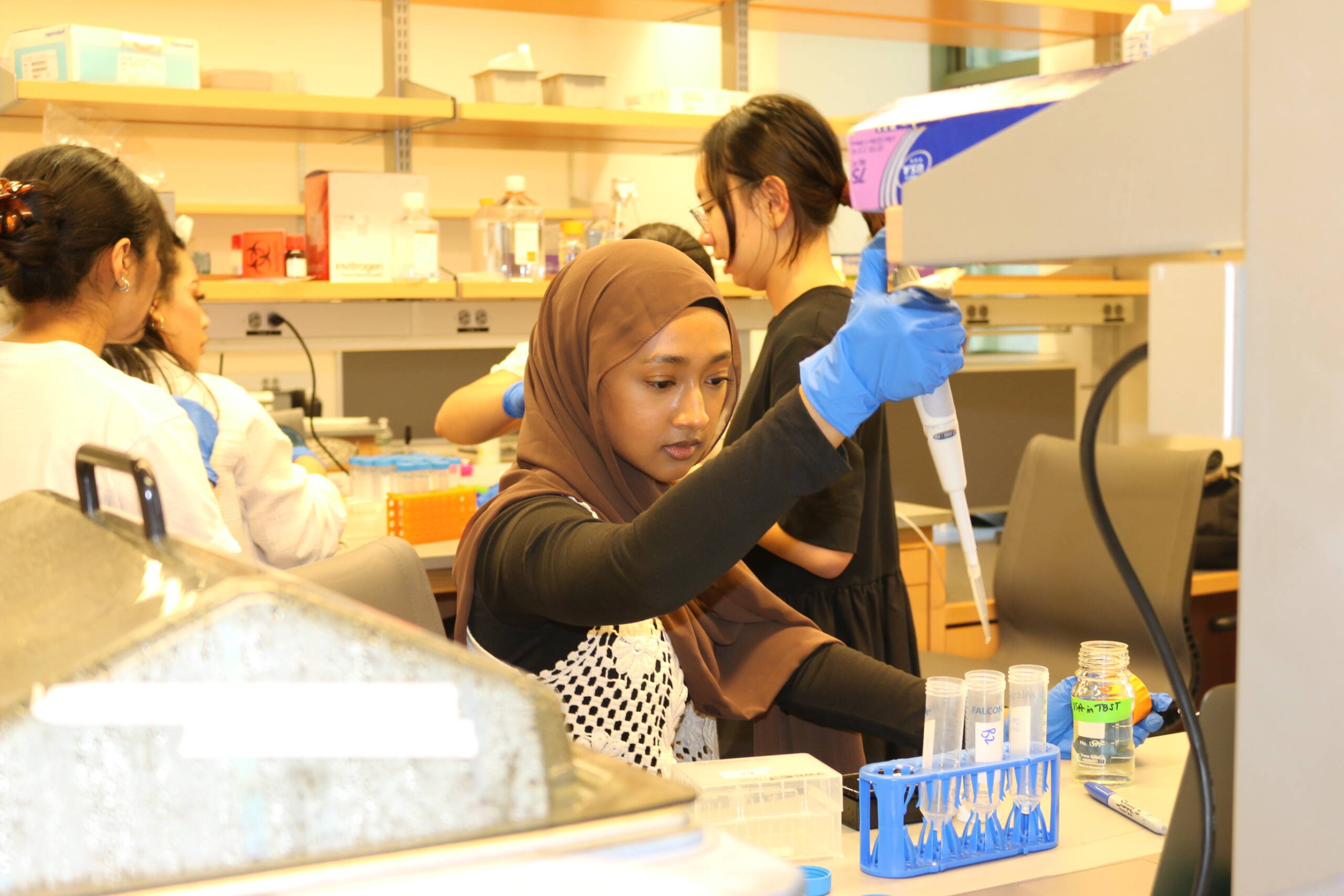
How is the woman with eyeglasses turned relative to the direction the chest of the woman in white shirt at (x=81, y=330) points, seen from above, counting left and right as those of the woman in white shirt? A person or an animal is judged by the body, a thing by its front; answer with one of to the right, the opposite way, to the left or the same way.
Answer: to the left

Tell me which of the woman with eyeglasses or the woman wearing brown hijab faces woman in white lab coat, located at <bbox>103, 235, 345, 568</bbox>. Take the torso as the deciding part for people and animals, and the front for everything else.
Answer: the woman with eyeglasses

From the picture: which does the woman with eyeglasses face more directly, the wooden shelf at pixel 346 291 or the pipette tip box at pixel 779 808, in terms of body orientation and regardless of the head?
the wooden shelf

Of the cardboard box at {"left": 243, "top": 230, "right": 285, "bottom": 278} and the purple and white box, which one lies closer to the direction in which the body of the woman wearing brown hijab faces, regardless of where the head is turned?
the purple and white box

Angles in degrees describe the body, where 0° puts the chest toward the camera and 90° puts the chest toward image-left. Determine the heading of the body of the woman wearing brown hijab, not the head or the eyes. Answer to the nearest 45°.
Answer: approximately 315°

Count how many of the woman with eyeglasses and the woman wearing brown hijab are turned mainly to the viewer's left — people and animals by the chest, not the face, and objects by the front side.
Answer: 1

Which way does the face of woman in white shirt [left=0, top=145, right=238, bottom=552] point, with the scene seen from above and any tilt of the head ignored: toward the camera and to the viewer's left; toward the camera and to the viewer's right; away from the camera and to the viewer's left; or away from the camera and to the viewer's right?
away from the camera and to the viewer's right

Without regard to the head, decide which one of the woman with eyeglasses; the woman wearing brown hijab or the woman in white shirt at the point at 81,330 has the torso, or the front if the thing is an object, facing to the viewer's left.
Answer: the woman with eyeglasses

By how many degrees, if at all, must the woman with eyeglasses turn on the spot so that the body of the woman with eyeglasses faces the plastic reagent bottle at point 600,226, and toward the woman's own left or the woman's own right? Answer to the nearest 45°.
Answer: approximately 90° to the woman's own right

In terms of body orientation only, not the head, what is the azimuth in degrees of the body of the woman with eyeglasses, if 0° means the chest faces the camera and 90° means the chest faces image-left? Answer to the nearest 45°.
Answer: approximately 90°
